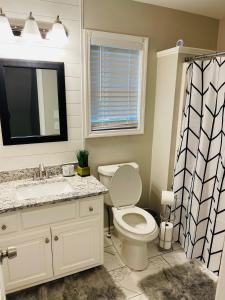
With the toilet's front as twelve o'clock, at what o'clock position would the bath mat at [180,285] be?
The bath mat is roughly at 12 o'clock from the toilet.

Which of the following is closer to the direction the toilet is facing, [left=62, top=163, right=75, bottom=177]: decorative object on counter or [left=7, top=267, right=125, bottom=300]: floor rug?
the floor rug

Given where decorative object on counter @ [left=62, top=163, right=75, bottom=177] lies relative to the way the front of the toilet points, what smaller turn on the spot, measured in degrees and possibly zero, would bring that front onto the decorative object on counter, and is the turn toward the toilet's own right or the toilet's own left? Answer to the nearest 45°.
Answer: approximately 135° to the toilet's own right

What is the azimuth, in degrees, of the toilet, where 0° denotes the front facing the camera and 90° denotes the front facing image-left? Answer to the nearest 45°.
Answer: approximately 315°

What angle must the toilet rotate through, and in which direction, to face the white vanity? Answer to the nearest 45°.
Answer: approximately 90° to its right
